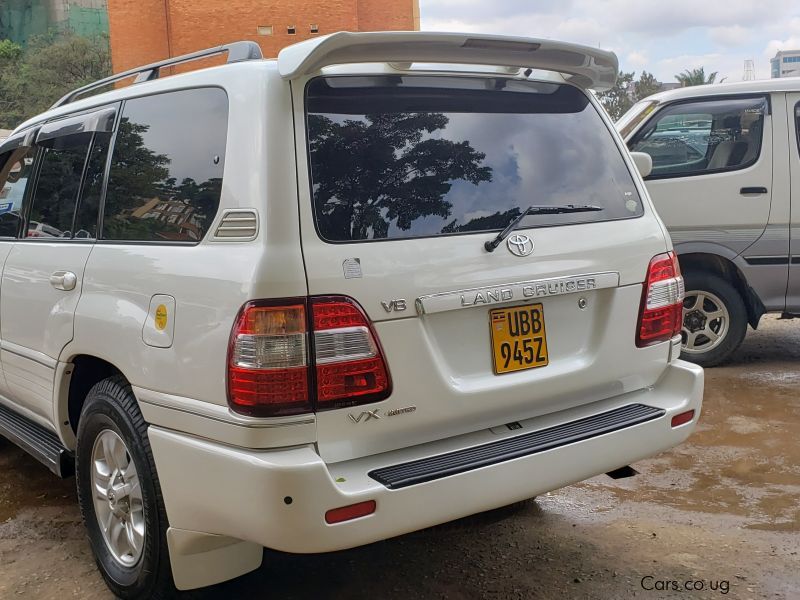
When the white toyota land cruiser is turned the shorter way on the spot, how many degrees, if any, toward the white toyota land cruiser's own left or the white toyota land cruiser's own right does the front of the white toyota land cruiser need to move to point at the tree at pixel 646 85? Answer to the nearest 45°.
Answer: approximately 45° to the white toyota land cruiser's own right

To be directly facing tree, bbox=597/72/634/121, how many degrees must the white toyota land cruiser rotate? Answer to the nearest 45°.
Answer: approximately 45° to its right

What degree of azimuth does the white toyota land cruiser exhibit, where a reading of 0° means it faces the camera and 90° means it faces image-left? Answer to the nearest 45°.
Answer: approximately 135°

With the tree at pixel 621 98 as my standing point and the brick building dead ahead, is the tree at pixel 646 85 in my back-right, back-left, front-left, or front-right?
back-right

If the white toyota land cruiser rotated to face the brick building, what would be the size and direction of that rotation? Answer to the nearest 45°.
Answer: approximately 45° to its right
